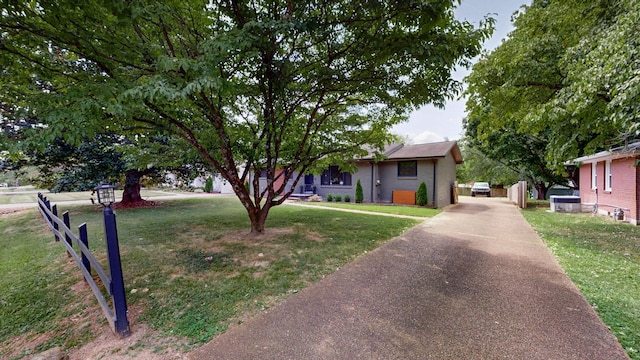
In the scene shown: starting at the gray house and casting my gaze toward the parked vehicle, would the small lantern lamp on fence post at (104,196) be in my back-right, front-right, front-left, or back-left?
back-right

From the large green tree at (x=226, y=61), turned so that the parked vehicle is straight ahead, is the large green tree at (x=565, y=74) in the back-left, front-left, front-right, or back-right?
front-right

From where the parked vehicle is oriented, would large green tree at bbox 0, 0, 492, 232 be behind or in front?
in front

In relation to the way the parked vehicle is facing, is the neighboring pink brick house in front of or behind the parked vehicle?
in front

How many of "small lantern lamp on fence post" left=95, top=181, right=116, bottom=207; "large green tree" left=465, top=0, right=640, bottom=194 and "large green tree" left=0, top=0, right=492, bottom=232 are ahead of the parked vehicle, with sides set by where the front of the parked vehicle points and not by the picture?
3

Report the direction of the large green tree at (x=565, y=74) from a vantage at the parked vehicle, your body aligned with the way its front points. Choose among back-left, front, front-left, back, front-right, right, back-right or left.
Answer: front

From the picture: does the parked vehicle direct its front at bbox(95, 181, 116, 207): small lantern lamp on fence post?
yes

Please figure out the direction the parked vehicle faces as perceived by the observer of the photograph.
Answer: facing the viewer

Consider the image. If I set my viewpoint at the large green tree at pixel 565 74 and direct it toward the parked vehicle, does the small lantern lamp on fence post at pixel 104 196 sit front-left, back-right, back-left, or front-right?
back-left
